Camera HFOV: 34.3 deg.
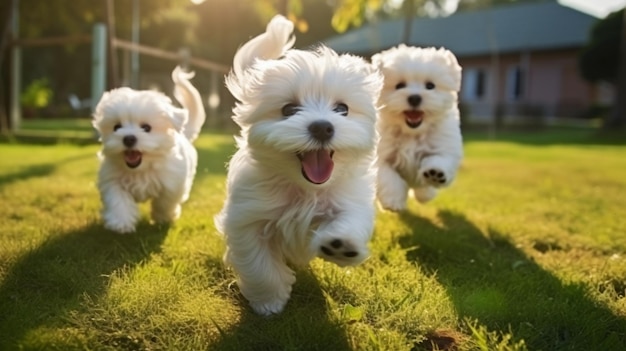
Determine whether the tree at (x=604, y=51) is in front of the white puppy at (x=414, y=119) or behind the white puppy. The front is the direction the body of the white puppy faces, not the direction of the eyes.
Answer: behind

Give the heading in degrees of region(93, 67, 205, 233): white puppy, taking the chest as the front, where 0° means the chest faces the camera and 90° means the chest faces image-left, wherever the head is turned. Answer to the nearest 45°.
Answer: approximately 45°

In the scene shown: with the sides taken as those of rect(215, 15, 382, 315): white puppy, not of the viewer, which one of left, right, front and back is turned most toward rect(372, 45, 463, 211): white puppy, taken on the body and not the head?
back

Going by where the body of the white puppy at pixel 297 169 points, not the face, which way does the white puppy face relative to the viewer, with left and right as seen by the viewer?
facing the viewer

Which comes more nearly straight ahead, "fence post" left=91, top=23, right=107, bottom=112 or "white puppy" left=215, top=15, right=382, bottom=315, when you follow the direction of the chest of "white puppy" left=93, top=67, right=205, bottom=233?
the white puppy

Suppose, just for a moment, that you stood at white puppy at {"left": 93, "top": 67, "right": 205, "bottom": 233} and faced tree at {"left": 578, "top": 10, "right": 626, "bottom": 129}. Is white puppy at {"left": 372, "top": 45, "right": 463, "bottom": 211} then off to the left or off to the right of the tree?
right

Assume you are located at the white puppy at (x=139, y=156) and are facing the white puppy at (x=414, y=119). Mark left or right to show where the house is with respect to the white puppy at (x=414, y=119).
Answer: left

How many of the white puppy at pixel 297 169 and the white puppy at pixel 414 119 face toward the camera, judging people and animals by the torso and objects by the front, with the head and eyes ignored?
2

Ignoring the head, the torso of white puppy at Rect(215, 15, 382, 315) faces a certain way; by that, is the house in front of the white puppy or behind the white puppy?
behind

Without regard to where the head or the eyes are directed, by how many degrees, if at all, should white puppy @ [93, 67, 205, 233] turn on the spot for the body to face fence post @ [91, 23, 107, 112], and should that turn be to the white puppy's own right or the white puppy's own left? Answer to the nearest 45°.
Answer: approximately 135° to the white puppy's own right

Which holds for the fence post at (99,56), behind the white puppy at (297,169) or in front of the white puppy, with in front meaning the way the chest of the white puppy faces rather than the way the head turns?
behind

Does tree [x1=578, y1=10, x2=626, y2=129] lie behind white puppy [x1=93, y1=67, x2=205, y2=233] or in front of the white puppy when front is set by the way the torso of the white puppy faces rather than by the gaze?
behind

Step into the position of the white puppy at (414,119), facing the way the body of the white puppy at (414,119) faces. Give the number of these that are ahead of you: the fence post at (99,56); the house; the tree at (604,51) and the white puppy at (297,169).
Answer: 1

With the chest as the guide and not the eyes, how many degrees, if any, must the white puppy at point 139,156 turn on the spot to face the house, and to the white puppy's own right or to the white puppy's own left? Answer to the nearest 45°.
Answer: approximately 180°
